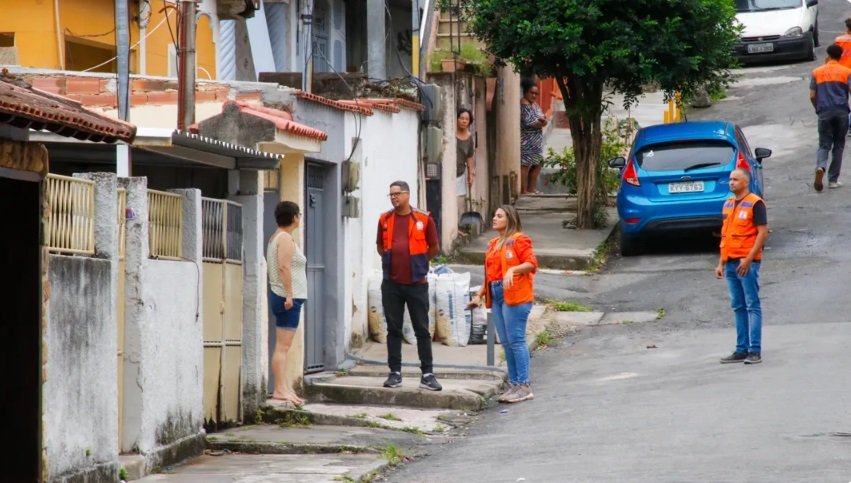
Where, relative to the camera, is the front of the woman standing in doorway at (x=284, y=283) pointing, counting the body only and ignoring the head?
to the viewer's right

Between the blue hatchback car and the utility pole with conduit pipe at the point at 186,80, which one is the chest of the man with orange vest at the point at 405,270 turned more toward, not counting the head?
the utility pole with conduit pipe

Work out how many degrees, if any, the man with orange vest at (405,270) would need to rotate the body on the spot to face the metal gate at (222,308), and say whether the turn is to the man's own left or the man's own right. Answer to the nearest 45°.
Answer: approximately 45° to the man's own right

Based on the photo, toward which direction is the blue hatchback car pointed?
away from the camera

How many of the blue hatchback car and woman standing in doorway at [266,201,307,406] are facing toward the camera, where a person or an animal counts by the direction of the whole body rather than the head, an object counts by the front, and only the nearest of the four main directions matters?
0

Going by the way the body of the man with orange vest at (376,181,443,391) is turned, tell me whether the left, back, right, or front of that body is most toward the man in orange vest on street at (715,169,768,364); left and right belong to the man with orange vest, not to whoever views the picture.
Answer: left

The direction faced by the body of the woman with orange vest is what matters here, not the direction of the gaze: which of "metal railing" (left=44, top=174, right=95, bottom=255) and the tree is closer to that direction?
the metal railing

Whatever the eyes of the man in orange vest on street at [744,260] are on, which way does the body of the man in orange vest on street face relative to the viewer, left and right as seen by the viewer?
facing the viewer and to the left of the viewer

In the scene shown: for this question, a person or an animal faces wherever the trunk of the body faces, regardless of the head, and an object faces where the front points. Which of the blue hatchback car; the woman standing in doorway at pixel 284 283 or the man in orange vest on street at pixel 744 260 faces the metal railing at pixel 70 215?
the man in orange vest on street

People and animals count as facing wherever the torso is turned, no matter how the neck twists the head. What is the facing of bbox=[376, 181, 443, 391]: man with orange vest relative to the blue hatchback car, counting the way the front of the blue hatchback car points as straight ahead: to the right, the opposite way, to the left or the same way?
the opposite way

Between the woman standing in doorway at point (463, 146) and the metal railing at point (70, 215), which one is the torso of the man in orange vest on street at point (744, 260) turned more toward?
the metal railing

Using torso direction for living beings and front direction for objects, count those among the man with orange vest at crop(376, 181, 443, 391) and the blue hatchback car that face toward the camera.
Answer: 1

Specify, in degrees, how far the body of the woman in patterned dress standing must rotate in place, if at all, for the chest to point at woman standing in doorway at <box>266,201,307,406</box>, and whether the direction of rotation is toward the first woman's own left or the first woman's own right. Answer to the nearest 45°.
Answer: approximately 45° to the first woman's own right

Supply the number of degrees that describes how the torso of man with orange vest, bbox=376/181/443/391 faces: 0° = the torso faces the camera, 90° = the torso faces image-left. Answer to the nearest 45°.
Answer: approximately 0°
